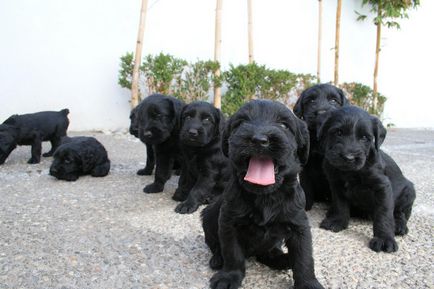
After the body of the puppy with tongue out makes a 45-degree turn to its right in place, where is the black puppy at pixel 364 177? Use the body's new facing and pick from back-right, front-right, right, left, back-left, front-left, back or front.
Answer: back

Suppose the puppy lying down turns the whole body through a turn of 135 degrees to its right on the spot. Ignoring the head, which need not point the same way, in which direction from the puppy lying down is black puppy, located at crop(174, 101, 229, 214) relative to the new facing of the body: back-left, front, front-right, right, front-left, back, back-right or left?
back-right

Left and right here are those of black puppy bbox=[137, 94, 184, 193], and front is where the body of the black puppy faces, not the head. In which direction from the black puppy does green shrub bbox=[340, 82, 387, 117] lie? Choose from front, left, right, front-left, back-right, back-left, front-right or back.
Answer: back

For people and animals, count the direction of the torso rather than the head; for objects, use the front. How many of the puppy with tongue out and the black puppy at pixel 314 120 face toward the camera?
2

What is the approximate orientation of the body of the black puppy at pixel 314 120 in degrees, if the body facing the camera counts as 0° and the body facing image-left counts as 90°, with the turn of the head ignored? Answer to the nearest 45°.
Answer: approximately 0°

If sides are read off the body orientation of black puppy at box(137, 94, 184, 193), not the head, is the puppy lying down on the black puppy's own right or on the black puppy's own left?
on the black puppy's own right

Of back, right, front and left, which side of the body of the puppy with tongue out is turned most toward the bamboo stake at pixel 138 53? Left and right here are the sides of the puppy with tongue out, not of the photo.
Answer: back

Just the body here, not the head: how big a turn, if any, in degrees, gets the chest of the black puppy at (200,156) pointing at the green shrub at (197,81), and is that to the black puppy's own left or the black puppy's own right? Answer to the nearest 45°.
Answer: approximately 135° to the black puppy's own right

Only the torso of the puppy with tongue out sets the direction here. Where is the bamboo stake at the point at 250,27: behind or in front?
behind

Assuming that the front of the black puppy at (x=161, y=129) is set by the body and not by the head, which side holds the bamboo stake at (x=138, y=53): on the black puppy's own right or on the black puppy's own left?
on the black puppy's own right
